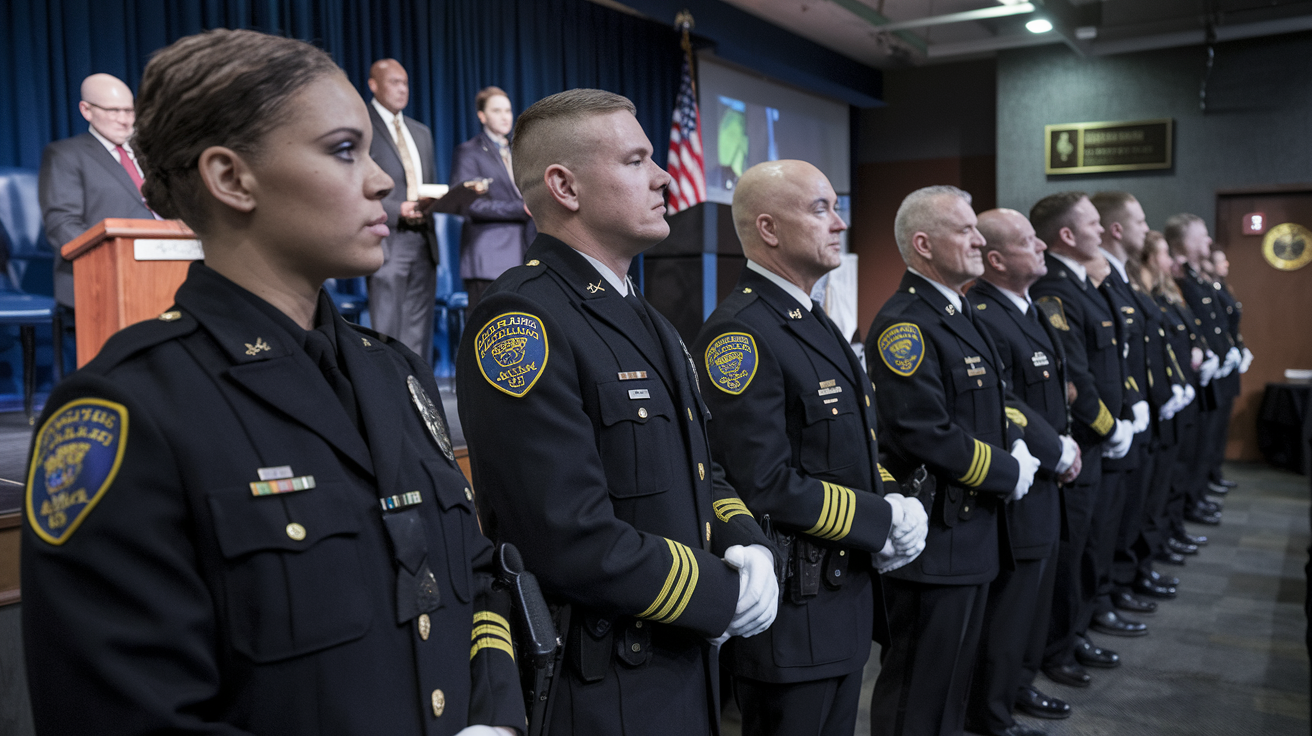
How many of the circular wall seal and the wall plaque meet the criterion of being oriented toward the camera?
2

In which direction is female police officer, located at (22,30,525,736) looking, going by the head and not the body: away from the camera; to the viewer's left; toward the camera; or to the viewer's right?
to the viewer's right

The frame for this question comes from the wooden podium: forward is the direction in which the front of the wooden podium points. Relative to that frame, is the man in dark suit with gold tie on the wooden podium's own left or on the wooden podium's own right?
on the wooden podium's own left

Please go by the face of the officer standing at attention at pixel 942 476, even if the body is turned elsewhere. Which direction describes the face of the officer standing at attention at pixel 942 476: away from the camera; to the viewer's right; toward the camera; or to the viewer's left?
to the viewer's right

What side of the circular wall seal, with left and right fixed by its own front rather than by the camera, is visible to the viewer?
front

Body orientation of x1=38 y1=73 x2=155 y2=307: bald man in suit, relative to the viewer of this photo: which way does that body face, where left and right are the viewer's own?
facing the viewer and to the right of the viewer

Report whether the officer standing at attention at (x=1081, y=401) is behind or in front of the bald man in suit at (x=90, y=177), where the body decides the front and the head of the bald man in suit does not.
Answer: in front

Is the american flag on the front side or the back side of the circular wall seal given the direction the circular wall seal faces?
on the front side
